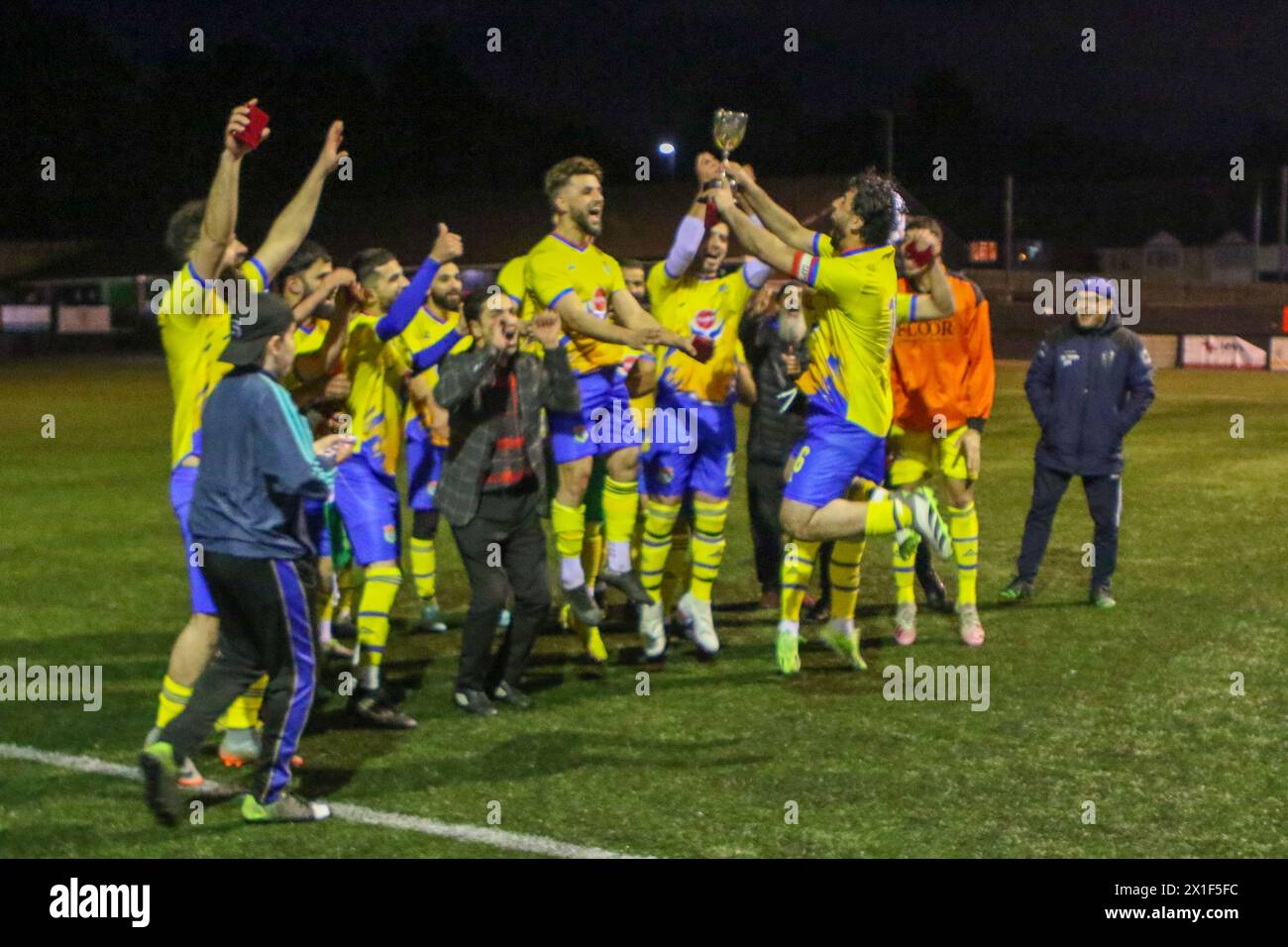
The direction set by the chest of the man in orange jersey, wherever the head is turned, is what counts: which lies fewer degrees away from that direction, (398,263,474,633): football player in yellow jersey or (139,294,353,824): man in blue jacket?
the man in blue jacket

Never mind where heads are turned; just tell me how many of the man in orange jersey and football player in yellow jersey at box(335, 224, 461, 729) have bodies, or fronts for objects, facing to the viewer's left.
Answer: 0

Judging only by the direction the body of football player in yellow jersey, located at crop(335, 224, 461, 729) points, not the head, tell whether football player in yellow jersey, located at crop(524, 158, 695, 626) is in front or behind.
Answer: in front

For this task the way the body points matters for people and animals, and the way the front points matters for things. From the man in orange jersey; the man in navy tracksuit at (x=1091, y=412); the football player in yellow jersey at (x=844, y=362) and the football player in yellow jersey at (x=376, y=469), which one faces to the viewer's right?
the football player in yellow jersey at (x=376, y=469)

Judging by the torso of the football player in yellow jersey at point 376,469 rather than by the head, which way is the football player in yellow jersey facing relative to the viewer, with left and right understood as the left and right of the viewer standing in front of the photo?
facing to the right of the viewer

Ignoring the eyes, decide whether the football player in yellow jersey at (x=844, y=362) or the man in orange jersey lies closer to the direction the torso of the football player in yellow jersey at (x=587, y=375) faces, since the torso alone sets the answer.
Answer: the football player in yellow jersey

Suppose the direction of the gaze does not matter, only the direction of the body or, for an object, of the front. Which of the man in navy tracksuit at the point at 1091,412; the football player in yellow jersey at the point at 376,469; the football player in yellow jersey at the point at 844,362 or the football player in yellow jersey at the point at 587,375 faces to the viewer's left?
the football player in yellow jersey at the point at 844,362

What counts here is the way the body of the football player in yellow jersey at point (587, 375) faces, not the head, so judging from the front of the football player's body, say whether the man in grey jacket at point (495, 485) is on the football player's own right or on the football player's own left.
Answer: on the football player's own right

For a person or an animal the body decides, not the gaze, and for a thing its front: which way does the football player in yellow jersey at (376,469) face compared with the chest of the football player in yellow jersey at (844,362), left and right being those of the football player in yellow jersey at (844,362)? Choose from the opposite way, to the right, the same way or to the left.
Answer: the opposite way

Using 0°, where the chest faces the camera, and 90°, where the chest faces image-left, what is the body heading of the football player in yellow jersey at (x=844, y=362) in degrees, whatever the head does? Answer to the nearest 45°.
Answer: approximately 90°
